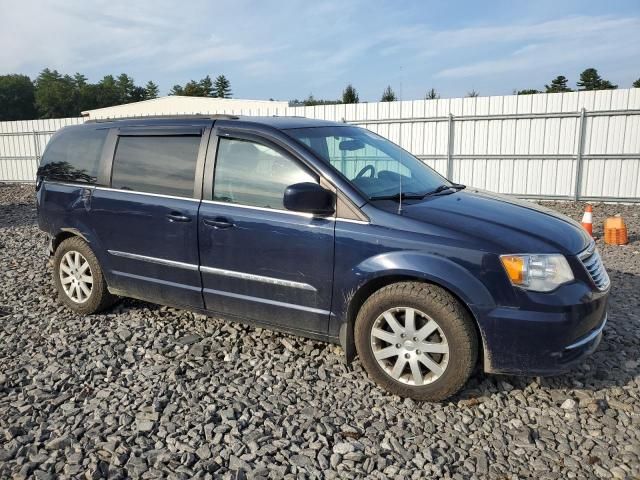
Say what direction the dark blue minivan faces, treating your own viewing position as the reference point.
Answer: facing the viewer and to the right of the viewer

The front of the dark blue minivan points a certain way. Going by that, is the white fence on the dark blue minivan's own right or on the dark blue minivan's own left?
on the dark blue minivan's own left
